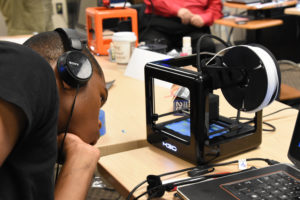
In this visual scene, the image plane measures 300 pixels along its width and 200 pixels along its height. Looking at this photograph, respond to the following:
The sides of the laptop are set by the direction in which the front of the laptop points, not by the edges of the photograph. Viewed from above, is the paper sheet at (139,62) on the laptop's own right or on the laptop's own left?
on the laptop's own right

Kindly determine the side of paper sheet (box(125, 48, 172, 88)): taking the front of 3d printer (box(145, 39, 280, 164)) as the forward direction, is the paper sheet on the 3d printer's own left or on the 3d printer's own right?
on the 3d printer's own right

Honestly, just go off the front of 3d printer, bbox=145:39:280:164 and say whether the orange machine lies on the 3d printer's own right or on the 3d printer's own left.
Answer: on the 3d printer's own right

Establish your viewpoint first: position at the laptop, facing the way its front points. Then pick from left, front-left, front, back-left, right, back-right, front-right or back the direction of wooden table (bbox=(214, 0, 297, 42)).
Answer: back-right

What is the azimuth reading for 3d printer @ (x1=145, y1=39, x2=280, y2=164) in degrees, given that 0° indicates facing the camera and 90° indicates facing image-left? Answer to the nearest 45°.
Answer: approximately 45°

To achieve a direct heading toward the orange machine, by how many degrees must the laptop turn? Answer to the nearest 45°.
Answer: approximately 90° to its right

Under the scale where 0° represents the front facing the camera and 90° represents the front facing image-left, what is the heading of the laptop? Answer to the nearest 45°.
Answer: approximately 45°

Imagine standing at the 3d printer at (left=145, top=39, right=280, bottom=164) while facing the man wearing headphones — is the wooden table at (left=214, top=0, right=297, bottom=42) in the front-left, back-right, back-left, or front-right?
back-right
